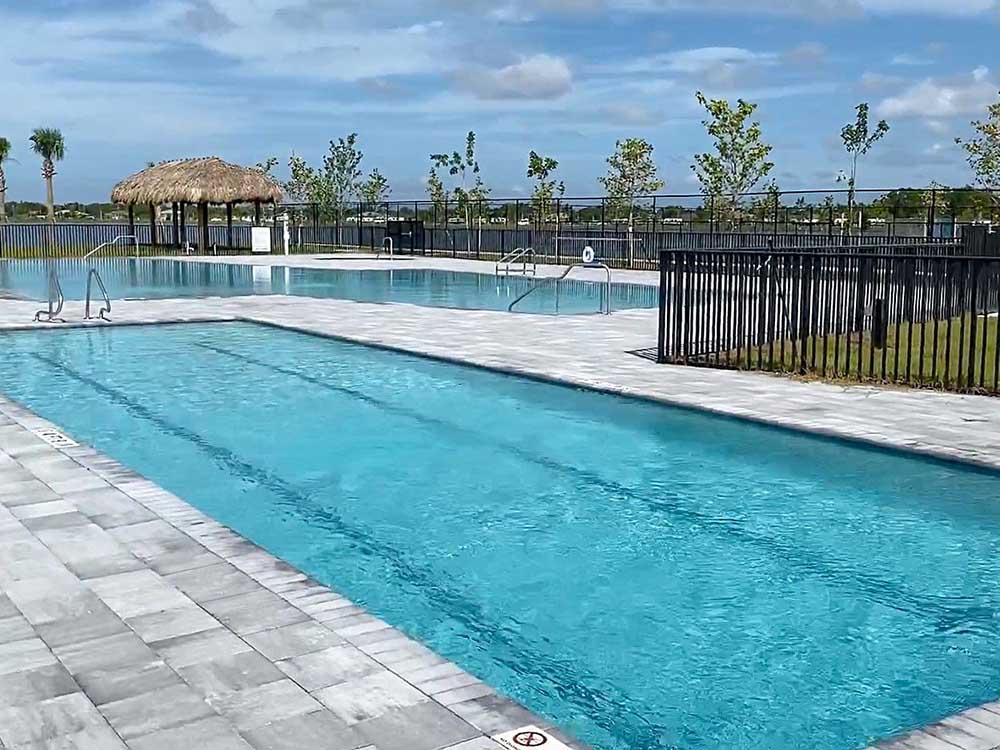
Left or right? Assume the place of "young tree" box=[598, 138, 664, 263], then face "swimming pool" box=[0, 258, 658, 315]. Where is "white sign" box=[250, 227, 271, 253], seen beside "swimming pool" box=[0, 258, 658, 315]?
right

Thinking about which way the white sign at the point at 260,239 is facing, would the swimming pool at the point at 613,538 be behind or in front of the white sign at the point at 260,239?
in front

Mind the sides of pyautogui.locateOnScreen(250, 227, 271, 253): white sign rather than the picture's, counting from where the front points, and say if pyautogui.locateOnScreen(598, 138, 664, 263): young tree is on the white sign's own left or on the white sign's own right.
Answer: on the white sign's own left

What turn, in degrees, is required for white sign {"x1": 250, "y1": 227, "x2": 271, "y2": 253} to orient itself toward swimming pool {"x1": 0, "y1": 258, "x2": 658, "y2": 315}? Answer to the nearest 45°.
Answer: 0° — it already faces it

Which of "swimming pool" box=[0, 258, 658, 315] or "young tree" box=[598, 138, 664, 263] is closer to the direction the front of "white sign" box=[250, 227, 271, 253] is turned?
the swimming pool

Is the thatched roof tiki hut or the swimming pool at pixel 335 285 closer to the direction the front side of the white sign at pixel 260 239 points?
the swimming pool

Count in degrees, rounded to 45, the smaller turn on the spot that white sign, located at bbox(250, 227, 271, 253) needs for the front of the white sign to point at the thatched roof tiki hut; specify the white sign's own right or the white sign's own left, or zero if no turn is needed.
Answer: approximately 135° to the white sign's own right

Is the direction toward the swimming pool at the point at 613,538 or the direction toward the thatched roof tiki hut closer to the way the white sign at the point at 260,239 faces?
the swimming pool

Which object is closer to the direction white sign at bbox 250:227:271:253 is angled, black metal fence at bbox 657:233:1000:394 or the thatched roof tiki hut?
the black metal fence

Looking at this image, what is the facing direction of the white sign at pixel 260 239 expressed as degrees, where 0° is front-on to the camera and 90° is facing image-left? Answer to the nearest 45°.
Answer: approximately 0°
